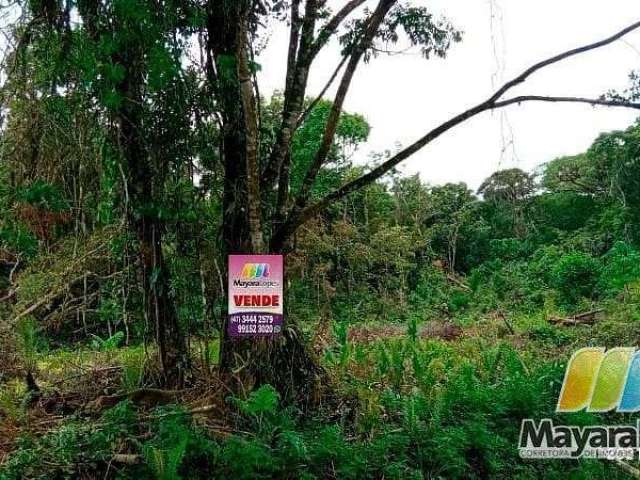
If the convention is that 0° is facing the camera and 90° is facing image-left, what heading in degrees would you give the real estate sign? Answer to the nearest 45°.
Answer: approximately 0°

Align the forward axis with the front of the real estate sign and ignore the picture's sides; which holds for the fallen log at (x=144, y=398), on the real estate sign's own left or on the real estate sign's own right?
on the real estate sign's own right

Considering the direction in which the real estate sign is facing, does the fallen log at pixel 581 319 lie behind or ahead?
behind

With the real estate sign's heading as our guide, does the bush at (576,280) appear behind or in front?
behind
